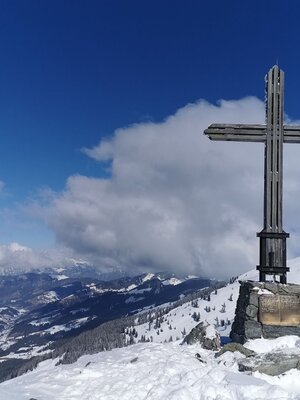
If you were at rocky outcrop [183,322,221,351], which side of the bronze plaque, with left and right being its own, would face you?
right

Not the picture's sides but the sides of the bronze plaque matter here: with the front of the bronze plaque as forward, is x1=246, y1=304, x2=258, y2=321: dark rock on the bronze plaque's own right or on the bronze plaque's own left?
on the bronze plaque's own right

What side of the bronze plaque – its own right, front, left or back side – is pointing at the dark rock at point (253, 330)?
right

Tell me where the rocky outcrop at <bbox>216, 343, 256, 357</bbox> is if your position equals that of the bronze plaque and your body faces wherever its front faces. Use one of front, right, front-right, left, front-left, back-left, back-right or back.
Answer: front-right

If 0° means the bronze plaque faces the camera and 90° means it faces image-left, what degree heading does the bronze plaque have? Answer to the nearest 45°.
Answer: approximately 0°

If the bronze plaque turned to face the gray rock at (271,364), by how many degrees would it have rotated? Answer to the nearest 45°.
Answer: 0° — it already faces it
